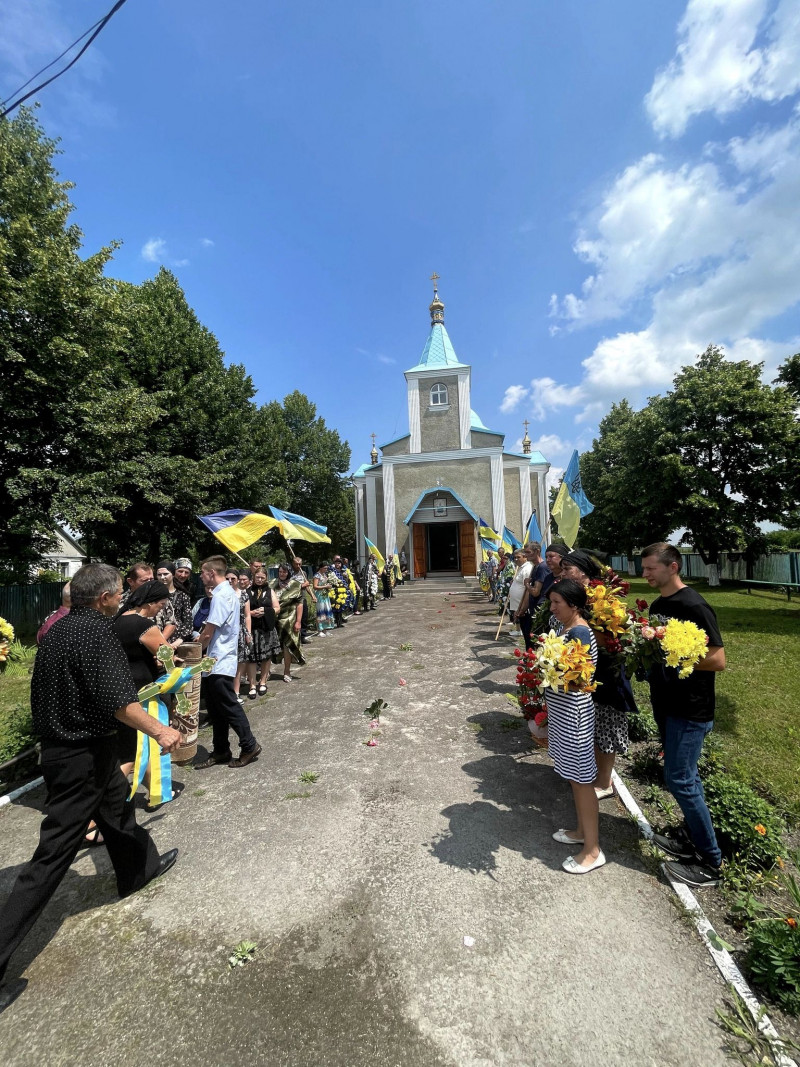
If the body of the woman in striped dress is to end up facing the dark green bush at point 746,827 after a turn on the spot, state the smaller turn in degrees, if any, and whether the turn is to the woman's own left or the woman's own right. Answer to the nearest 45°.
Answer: approximately 180°

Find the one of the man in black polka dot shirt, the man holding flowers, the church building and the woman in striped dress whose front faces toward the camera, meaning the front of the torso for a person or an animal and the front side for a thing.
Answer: the church building

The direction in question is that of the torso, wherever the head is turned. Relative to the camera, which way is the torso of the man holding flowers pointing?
to the viewer's left

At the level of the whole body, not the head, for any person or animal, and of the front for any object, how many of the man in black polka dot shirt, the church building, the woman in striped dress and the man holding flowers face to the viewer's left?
2

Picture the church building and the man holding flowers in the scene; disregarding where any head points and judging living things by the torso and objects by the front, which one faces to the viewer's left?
the man holding flowers

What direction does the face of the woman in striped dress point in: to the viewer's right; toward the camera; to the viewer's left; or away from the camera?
to the viewer's left

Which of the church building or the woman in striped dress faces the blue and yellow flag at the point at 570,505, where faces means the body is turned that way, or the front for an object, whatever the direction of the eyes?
the church building

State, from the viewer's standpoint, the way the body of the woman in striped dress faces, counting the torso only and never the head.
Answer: to the viewer's left

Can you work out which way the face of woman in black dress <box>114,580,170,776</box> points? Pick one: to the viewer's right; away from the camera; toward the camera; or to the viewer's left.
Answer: to the viewer's right
